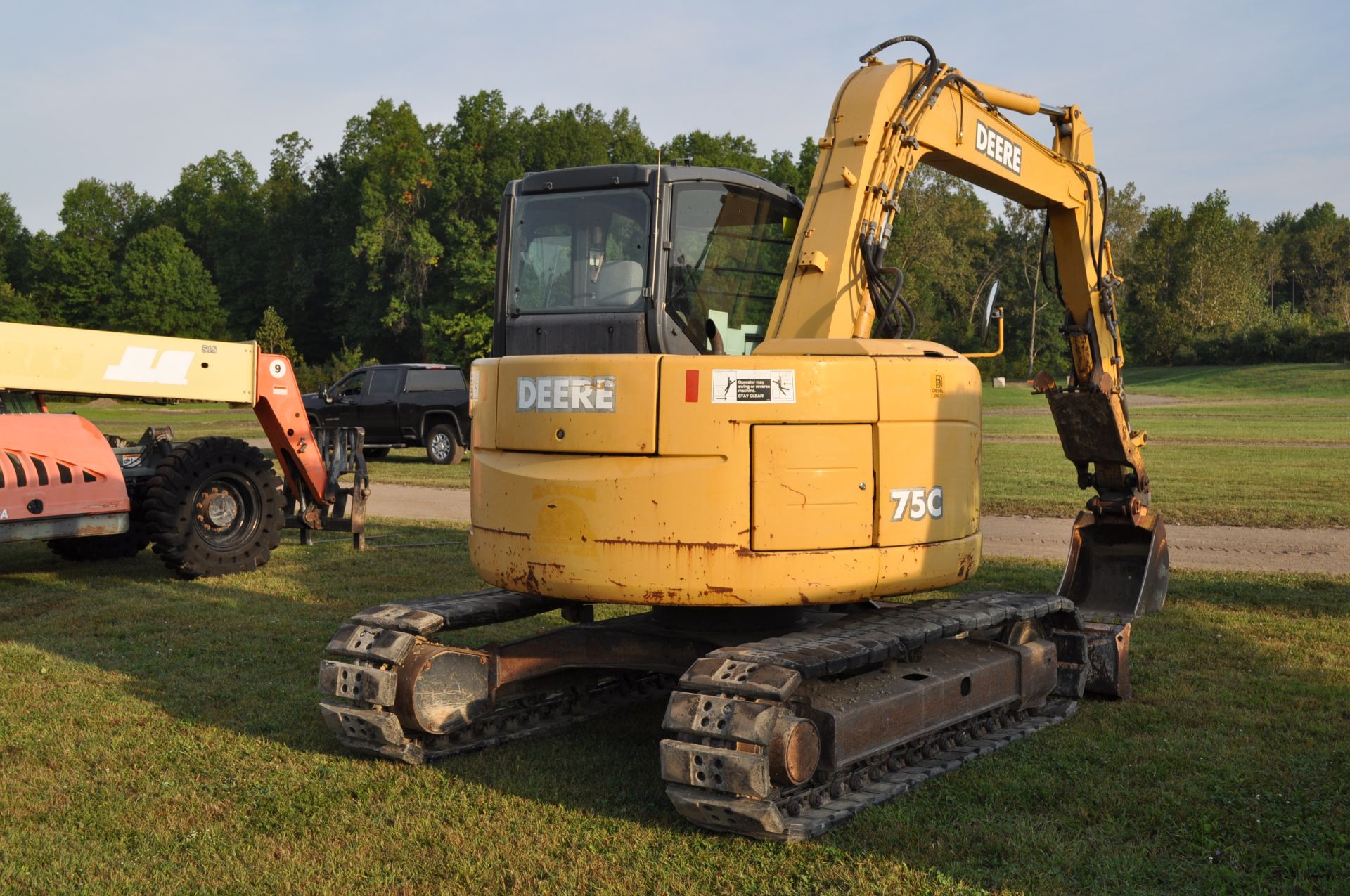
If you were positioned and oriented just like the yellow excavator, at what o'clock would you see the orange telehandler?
The orange telehandler is roughly at 9 o'clock from the yellow excavator.

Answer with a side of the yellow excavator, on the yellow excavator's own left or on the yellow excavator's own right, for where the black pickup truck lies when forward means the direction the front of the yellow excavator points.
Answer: on the yellow excavator's own left

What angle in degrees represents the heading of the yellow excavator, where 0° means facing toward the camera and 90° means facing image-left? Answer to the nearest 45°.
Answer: approximately 225°
